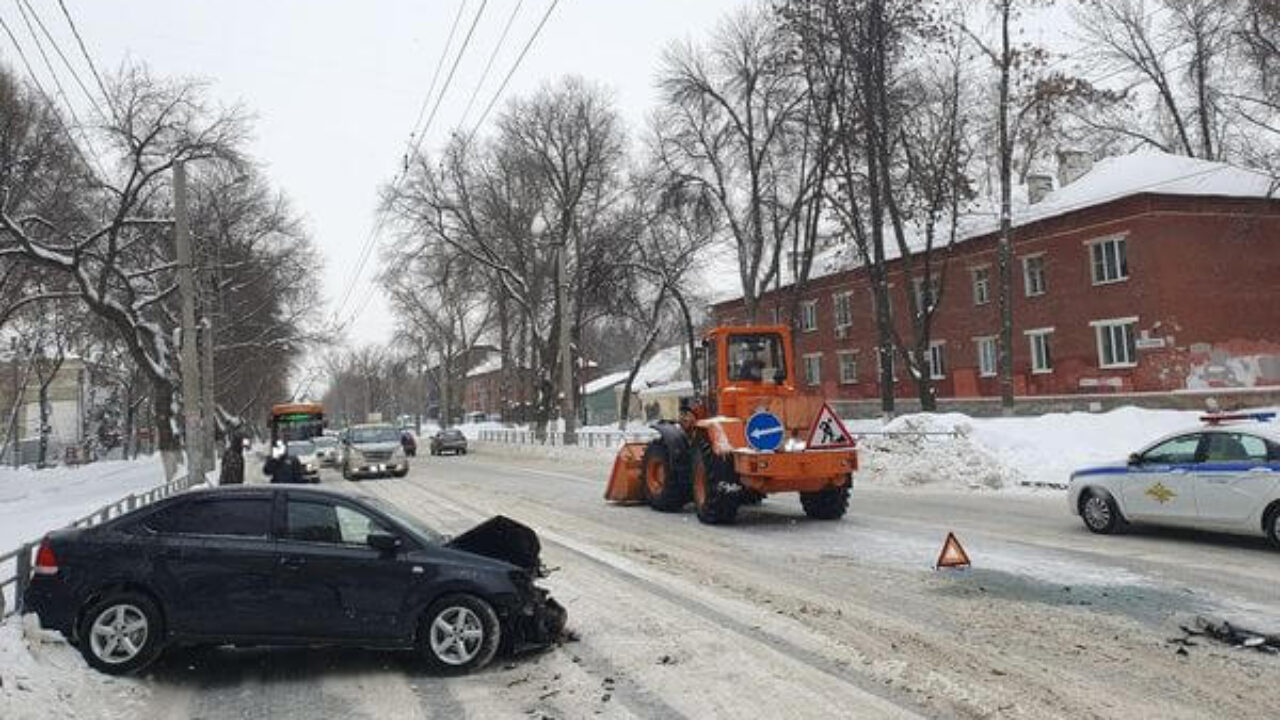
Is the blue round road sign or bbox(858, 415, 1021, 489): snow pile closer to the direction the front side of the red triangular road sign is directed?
the blue round road sign

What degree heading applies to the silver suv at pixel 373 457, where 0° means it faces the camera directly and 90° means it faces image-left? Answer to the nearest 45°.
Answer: approximately 0°

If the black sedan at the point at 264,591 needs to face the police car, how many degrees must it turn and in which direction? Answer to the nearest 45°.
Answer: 0° — it already faces it

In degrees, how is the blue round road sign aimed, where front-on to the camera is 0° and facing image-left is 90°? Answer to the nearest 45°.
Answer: approximately 0°

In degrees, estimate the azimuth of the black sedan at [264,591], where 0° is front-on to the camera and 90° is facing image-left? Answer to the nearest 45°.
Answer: approximately 270°

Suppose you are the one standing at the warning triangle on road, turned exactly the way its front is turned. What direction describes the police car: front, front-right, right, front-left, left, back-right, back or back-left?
back-left

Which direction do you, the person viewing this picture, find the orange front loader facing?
facing away from the viewer and to the left of the viewer
